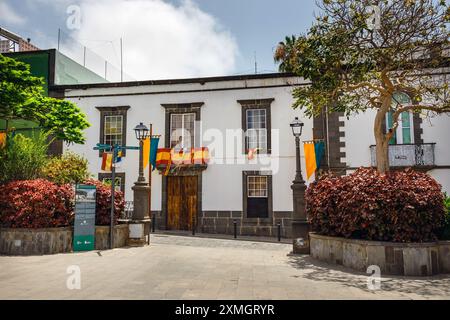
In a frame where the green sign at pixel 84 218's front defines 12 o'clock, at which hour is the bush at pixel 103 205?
The bush is roughly at 7 o'clock from the green sign.

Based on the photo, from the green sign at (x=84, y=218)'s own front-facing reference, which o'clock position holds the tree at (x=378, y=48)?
The tree is roughly at 10 o'clock from the green sign.

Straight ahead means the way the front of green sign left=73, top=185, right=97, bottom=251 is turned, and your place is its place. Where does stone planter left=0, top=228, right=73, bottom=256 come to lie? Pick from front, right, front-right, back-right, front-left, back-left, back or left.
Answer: right

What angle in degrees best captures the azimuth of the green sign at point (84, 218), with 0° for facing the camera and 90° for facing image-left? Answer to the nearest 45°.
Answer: approximately 0°

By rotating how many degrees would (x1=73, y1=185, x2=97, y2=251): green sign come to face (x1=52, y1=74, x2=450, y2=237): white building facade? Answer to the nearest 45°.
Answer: approximately 135° to its left

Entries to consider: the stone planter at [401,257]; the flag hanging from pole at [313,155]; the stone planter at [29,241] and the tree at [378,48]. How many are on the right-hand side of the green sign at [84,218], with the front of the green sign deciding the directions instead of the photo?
1

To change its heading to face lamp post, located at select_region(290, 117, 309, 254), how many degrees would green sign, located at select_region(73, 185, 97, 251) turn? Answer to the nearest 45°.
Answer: approximately 90° to its left

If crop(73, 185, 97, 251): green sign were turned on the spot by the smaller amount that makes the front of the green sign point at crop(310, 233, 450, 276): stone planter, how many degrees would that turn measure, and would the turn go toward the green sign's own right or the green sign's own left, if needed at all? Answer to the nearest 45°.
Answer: approximately 45° to the green sign's own left

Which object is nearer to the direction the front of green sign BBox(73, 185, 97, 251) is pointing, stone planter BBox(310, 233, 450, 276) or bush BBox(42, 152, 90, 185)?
the stone planter

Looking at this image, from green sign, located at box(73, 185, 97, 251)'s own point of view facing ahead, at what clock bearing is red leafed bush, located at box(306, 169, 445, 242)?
The red leafed bush is roughly at 10 o'clock from the green sign.

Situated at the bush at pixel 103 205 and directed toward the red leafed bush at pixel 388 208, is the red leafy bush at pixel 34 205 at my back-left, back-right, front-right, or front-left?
back-right

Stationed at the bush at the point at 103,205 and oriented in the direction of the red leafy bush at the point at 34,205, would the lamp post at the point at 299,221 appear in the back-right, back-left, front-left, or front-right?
back-left
